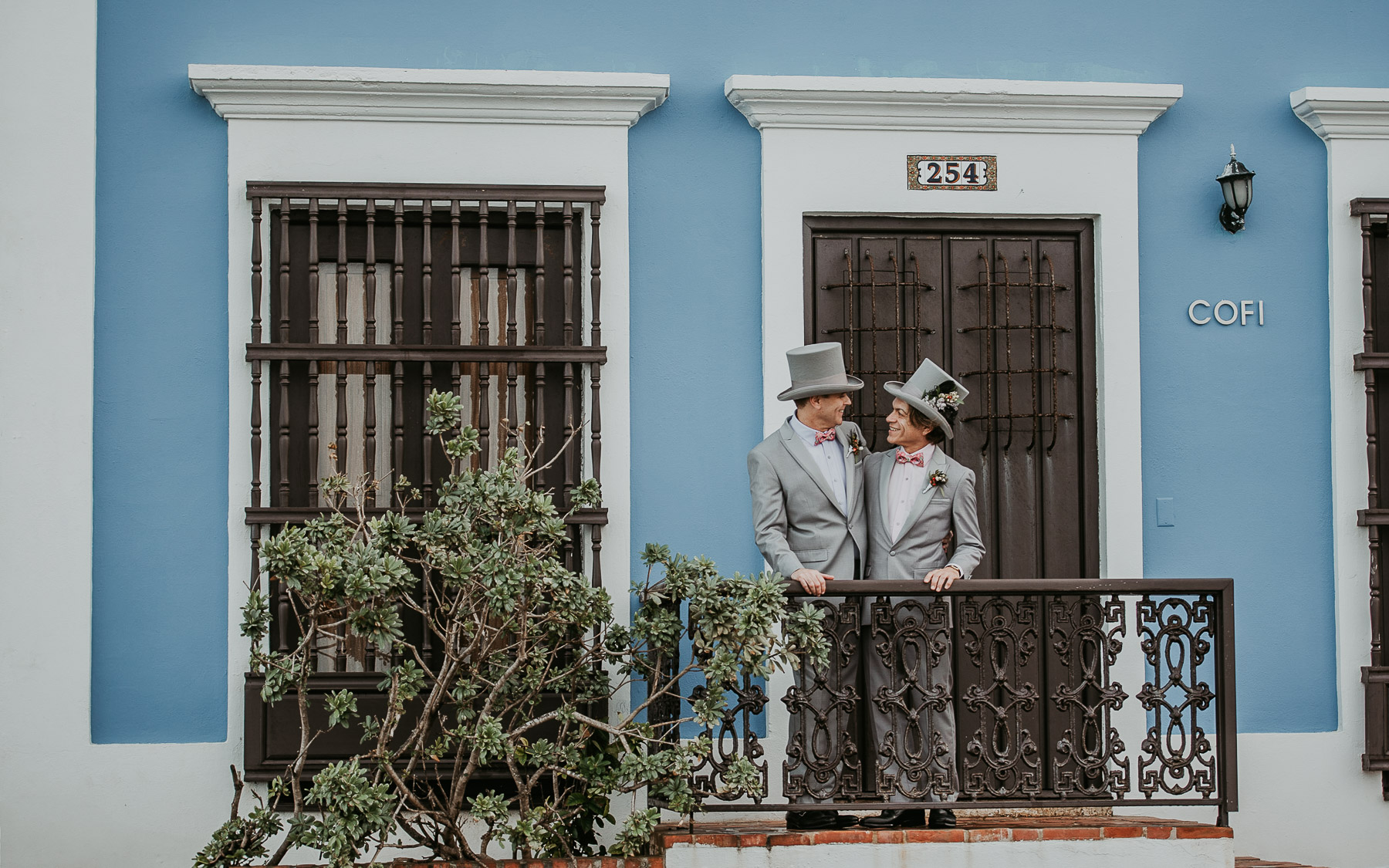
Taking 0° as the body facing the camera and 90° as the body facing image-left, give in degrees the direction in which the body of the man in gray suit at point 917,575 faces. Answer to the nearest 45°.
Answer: approximately 45°

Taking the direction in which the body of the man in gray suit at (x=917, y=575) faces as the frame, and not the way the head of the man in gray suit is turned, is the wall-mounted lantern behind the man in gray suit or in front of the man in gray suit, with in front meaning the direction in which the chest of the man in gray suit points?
behind

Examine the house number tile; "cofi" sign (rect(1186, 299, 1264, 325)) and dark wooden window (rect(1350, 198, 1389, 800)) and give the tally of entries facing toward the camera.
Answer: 3

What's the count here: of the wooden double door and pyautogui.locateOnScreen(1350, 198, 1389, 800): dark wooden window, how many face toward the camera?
2

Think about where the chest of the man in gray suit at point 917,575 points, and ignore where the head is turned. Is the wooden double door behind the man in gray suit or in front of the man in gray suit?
behind

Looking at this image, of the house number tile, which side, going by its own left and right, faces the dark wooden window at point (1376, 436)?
left

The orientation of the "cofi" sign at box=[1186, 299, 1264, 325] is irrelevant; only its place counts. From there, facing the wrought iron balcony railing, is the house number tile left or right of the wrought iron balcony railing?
right

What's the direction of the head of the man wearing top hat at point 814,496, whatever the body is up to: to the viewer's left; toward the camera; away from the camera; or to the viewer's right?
to the viewer's right

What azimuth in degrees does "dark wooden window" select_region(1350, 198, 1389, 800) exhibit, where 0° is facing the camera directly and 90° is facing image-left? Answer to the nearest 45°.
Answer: approximately 0°
